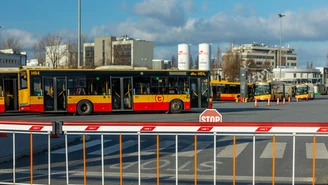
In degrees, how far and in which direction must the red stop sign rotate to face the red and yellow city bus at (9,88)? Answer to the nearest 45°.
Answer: approximately 135° to its right

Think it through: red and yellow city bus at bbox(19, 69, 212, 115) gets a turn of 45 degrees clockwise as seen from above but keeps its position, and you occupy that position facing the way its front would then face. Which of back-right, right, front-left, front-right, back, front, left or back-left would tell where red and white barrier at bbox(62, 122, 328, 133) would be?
front-right

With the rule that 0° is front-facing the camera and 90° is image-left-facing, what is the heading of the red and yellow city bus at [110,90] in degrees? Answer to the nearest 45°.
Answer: approximately 270°

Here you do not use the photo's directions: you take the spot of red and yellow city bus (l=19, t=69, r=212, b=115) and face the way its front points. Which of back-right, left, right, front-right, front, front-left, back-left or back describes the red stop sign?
right

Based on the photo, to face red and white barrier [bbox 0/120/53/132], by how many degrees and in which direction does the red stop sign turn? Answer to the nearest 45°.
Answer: approximately 45° to its right

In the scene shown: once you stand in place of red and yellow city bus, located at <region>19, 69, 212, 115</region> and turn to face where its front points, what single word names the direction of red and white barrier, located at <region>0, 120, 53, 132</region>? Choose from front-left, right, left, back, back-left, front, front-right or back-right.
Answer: right

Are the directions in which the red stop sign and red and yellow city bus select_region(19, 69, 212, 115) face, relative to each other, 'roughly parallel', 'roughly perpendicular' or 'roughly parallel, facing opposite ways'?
roughly perpendicular

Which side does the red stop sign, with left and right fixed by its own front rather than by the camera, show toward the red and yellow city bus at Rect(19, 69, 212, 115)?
back

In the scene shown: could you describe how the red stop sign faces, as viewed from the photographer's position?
facing the viewer

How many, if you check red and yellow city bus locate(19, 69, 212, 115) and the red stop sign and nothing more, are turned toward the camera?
1
